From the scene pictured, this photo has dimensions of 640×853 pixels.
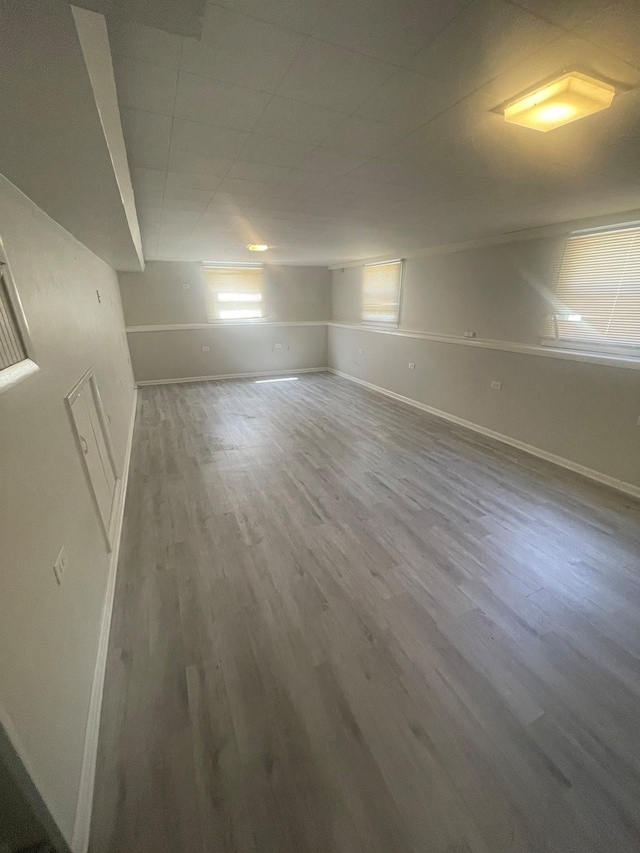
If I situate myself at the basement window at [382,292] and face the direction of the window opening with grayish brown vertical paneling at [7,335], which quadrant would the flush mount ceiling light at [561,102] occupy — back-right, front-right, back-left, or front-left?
front-left

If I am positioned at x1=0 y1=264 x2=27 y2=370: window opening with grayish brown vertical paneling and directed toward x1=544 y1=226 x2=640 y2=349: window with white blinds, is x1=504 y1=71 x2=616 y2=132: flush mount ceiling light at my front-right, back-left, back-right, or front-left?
front-right

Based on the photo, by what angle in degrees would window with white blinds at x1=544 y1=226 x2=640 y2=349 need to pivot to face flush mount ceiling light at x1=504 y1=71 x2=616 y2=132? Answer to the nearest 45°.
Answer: approximately 45° to its left

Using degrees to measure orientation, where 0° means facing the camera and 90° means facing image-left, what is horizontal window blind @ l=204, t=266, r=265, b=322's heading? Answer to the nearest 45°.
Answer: approximately 0°

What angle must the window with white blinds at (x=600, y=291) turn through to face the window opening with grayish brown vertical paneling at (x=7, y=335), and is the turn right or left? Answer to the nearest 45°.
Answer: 0° — it already faces it

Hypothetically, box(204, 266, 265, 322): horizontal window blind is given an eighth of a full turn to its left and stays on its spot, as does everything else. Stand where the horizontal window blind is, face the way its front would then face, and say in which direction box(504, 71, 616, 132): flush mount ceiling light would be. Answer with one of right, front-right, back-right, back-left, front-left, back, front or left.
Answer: front-right

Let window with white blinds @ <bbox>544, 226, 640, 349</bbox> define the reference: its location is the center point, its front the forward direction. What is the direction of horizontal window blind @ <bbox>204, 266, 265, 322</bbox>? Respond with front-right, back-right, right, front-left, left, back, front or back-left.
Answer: front-right

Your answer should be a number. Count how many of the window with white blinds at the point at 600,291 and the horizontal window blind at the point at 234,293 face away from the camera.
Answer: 0

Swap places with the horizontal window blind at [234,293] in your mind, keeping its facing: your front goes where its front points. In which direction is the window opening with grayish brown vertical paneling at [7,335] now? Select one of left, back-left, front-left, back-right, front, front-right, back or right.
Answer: front

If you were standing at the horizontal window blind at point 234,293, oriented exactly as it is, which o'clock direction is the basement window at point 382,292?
The basement window is roughly at 10 o'clock from the horizontal window blind.

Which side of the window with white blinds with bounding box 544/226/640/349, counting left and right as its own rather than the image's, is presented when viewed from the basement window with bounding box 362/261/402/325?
right

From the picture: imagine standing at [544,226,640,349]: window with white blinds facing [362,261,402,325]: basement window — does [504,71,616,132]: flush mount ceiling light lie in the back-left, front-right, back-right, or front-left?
back-left

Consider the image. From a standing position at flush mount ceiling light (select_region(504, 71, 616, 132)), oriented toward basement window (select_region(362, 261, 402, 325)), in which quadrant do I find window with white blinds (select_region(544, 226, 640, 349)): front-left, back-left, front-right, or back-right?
front-right

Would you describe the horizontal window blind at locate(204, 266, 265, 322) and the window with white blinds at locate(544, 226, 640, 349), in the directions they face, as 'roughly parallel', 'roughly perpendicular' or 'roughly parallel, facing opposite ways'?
roughly perpendicular

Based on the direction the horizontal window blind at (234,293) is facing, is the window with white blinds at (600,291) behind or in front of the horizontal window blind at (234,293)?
in front

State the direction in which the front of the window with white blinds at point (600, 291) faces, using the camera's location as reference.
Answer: facing the viewer and to the left of the viewer
